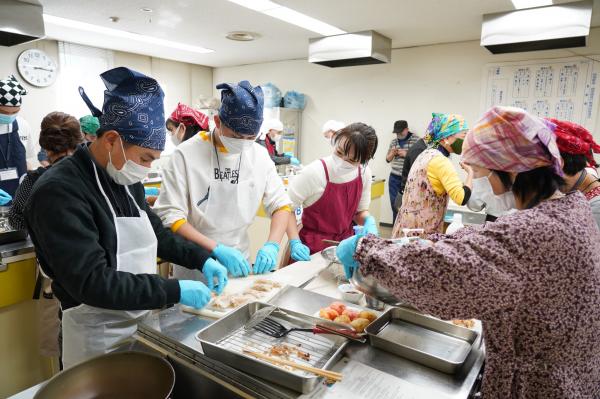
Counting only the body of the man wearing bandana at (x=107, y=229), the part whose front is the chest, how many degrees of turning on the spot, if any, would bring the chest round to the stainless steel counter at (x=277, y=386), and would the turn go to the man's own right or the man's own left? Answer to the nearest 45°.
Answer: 0° — they already face it

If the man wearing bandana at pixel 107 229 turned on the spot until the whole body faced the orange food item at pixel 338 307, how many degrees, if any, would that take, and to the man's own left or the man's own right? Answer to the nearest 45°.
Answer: approximately 45° to the man's own left

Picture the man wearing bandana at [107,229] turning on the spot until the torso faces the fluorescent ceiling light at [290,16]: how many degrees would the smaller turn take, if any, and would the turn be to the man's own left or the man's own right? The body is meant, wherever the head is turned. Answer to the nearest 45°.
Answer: approximately 90° to the man's own left

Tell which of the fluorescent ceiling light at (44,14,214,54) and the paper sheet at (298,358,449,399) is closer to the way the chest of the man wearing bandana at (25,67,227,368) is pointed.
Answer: the paper sheet

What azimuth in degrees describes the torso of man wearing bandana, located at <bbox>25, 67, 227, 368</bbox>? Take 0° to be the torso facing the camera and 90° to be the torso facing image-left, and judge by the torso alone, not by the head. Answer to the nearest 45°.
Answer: approximately 315°

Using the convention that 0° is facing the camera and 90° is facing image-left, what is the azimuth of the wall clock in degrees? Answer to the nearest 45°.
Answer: approximately 315°
